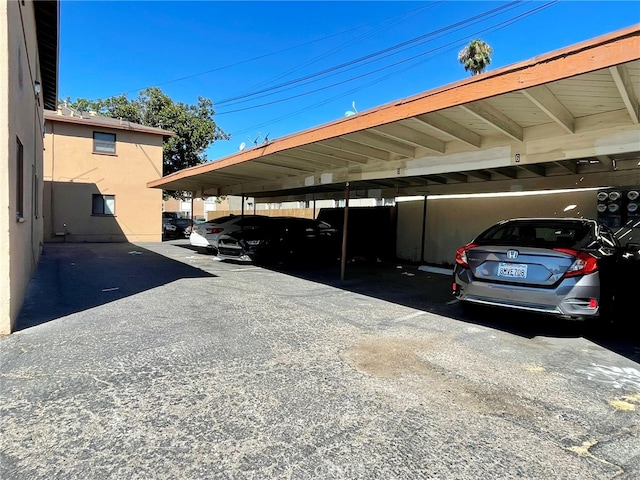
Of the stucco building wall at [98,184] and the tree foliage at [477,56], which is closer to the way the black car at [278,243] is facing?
the stucco building wall

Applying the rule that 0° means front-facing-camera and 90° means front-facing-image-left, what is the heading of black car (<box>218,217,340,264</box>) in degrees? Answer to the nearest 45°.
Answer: approximately 45°

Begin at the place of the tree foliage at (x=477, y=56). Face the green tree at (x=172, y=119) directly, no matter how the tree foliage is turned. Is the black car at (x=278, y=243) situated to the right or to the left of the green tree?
left

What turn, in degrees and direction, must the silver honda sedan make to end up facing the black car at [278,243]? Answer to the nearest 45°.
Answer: approximately 90° to its left

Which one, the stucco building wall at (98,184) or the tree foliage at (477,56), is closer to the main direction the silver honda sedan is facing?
the tree foliage

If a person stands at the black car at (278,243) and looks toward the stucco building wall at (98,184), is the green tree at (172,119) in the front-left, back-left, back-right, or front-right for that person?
front-right

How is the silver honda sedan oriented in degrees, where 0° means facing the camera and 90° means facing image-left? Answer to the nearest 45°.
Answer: approximately 225°

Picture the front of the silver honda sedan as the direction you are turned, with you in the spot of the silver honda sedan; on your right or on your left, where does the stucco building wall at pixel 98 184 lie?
on your left

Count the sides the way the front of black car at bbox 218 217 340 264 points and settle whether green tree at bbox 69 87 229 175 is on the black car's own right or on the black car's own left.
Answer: on the black car's own right

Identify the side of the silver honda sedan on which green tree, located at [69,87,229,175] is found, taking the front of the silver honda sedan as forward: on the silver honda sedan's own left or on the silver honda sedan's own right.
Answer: on the silver honda sedan's own left

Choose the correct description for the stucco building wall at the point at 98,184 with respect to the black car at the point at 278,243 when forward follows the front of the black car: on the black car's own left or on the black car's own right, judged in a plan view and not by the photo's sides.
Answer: on the black car's own right
